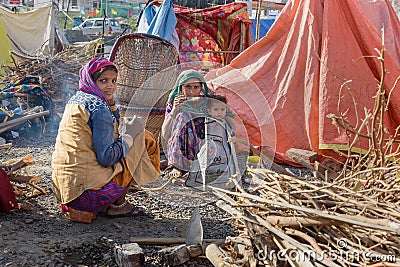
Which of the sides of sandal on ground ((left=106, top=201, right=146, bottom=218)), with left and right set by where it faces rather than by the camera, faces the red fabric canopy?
left

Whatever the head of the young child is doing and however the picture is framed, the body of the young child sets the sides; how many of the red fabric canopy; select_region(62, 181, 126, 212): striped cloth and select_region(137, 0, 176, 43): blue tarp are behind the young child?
2

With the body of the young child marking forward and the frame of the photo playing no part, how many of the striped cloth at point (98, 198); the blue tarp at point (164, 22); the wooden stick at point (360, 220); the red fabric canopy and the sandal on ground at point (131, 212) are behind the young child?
2

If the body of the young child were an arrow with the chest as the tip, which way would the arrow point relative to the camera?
toward the camera

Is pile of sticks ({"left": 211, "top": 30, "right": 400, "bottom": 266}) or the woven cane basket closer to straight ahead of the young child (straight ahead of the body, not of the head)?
the pile of sticks

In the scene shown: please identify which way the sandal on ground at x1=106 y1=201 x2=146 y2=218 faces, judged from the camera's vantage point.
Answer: facing to the right of the viewer

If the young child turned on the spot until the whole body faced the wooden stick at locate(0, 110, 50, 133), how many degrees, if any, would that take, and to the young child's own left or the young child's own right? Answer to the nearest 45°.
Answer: approximately 135° to the young child's own right

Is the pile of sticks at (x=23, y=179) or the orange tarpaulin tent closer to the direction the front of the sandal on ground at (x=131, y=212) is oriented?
the orange tarpaulin tent

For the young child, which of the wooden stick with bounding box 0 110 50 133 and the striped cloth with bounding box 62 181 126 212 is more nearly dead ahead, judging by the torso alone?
the striped cloth

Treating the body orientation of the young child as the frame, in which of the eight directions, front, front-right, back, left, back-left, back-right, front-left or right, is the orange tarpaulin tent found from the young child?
back-left
